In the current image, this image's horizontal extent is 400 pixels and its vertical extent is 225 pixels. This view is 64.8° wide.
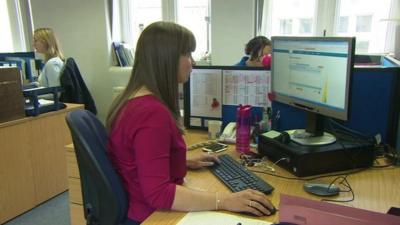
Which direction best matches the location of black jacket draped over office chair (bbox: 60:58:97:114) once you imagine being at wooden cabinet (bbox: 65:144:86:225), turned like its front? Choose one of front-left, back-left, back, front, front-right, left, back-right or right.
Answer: back-right

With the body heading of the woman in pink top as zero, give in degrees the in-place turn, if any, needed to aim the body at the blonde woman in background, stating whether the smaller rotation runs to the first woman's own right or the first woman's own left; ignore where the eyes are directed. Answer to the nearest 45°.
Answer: approximately 135° to the first woman's own left

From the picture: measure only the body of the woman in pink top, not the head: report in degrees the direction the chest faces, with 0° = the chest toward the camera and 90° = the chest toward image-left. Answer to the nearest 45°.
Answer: approximately 270°

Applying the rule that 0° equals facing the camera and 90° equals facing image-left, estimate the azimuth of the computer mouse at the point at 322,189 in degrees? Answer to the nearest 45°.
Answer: approximately 270°

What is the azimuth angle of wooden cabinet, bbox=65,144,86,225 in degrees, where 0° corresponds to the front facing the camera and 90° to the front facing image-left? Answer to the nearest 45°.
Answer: approximately 45°

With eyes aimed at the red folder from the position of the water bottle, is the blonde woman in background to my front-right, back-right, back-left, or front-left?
back-right

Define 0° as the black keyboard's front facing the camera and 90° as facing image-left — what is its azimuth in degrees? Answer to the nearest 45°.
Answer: approximately 45°

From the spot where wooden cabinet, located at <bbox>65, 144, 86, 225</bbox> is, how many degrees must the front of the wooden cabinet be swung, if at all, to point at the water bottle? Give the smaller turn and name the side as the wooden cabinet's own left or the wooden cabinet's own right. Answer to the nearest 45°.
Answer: approximately 90° to the wooden cabinet's own left

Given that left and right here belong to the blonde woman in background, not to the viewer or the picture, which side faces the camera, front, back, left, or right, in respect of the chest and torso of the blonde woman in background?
left
